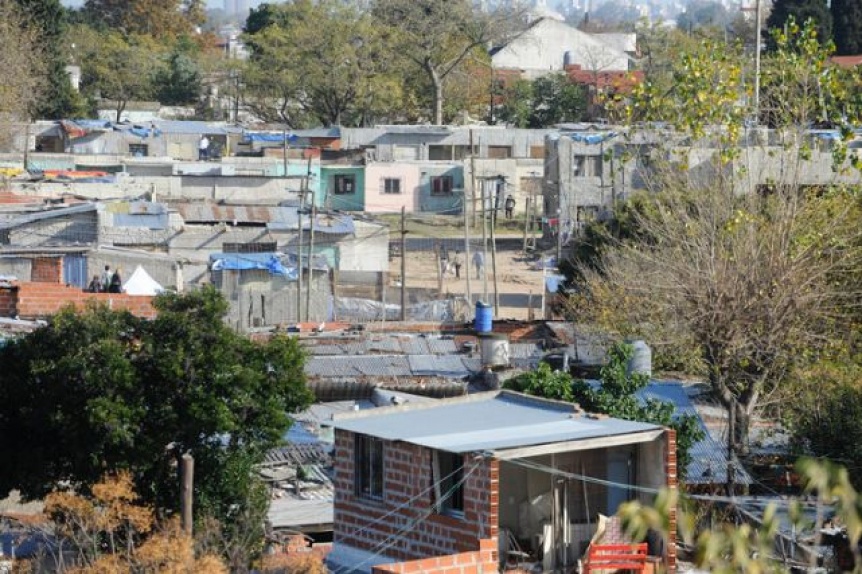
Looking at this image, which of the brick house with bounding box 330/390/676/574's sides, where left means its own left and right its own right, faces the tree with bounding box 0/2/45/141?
back

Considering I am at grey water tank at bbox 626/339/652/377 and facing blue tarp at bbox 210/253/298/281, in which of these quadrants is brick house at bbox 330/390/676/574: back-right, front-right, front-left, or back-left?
back-left

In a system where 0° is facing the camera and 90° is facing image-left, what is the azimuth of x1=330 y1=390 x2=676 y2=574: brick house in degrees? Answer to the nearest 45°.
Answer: approximately 315°

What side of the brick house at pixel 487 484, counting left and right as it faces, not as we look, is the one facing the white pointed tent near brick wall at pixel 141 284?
back

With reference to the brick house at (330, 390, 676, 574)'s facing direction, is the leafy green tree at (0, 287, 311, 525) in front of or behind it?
behind

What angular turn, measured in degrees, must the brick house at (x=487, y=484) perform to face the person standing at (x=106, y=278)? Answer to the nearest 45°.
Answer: approximately 180°

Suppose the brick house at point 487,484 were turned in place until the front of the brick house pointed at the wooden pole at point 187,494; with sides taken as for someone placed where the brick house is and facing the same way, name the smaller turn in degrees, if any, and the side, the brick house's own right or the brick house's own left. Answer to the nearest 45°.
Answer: approximately 135° to the brick house's own right

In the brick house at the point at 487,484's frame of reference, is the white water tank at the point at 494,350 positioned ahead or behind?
behind

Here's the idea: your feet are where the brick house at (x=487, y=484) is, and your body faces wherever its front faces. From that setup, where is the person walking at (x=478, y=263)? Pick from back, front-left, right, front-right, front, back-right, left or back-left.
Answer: back-left
